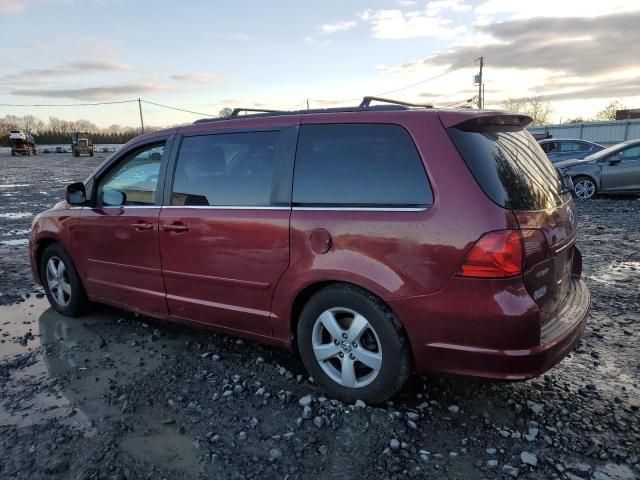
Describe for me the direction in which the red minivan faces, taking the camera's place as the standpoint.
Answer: facing away from the viewer and to the left of the viewer

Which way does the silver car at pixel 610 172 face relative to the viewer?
to the viewer's left

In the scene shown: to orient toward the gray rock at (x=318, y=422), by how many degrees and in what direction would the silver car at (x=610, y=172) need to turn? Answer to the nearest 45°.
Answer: approximately 90° to its left

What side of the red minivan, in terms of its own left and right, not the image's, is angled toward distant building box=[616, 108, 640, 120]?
right

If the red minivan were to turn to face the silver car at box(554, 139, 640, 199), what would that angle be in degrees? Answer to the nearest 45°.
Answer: approximately 90° to its right

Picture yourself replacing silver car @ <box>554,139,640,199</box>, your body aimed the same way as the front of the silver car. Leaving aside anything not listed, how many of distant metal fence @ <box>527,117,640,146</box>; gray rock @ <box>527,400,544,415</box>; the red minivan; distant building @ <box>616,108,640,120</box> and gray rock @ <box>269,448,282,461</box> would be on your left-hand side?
3

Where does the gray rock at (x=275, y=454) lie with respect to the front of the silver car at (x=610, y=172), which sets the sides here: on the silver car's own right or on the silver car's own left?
on the silver car's own left

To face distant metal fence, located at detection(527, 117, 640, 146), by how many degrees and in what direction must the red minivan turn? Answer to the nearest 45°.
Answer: approximately 90° to its right

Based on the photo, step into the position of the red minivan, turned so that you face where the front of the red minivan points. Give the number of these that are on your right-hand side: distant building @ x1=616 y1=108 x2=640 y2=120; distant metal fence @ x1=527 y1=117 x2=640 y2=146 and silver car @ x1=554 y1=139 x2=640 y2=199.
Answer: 3
